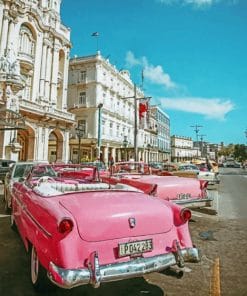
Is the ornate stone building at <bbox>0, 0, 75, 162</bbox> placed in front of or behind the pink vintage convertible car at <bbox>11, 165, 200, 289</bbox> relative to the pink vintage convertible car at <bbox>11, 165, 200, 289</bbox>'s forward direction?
in front

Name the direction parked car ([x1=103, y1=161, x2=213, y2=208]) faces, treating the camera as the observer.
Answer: facing away from the viewer and to the left of the viewer

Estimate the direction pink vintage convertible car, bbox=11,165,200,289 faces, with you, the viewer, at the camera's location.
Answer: facing away from the viewer and to the left of the viewer

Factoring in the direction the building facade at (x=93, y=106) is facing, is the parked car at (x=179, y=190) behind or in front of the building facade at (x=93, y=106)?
in front

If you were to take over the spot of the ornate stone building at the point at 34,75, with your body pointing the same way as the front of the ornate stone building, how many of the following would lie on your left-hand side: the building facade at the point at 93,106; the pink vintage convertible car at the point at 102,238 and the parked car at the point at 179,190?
1

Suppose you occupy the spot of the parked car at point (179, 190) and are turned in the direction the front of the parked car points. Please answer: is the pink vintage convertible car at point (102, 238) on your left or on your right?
on your left

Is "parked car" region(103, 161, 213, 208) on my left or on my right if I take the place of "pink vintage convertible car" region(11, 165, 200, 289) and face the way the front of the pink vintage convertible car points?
on my right

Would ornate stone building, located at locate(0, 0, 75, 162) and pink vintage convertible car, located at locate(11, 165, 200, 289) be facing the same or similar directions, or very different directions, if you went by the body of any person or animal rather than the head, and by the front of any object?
very different directions

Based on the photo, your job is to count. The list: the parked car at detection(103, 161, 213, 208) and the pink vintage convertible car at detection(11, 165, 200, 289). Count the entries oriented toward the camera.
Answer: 0

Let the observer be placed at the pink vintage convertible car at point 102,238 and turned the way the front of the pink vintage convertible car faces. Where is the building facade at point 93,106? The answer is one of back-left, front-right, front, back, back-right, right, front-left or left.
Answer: front-right
